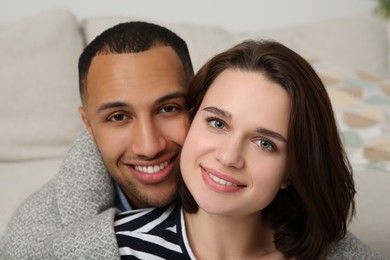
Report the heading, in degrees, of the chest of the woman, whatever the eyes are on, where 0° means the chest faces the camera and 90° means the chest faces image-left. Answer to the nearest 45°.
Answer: approximately 0°

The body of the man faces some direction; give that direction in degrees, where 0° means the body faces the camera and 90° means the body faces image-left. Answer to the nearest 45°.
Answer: approximately 315°

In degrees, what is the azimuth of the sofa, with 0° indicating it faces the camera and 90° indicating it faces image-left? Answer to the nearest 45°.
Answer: approximately 0°
